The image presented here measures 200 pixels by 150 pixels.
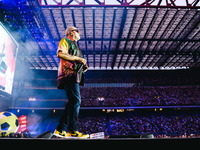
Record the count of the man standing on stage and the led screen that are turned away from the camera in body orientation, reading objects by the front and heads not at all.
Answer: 0

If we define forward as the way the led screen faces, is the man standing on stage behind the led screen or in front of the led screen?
in front

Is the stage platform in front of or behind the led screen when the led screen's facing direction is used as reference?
in front

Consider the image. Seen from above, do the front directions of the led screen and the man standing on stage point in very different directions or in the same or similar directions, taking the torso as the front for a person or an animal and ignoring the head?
same or similar directions
